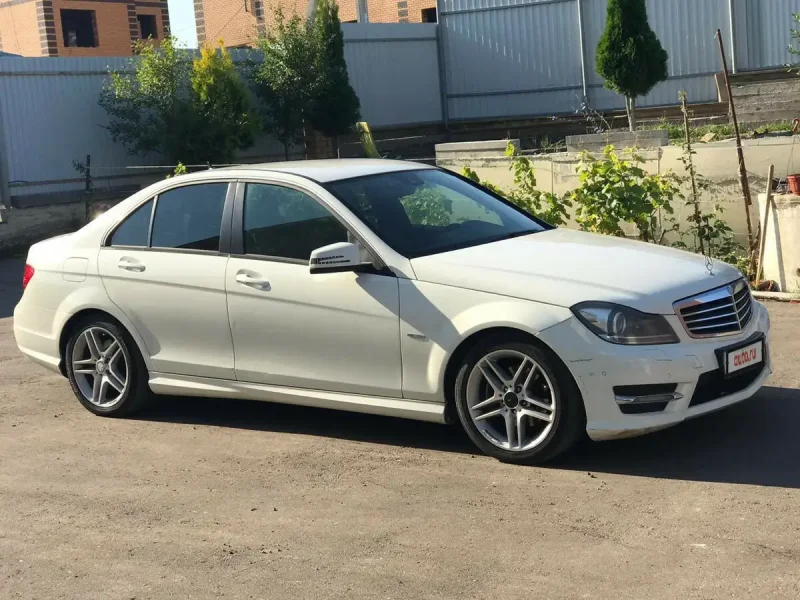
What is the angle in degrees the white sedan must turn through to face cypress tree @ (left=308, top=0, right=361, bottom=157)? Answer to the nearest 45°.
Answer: approximately 135° to its left

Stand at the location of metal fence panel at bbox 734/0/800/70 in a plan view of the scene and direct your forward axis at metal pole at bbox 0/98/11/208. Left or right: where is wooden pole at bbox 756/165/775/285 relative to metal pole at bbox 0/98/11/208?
left

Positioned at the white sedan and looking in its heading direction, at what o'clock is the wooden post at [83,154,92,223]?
The wooden post is roughly at 7 o'clock from the white sedan.

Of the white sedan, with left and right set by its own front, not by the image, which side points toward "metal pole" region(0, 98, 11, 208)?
back

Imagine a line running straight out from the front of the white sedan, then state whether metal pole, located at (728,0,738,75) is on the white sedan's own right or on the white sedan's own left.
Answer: on the white sedan's own left

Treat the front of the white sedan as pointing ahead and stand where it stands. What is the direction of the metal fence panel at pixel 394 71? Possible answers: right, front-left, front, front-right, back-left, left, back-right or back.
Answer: back-left

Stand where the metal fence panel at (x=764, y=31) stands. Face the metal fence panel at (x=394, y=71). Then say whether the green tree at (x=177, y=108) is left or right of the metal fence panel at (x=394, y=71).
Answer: left

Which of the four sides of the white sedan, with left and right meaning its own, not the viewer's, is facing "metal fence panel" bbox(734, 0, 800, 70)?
left

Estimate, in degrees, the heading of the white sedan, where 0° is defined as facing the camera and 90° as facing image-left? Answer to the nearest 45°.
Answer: approximately 315°

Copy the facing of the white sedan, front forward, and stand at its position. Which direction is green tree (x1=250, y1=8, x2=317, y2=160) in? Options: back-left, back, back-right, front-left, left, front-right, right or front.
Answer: back-left

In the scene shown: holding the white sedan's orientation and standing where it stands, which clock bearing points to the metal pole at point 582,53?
The metal pole is roughly at 8 o'clock from the white sedan.

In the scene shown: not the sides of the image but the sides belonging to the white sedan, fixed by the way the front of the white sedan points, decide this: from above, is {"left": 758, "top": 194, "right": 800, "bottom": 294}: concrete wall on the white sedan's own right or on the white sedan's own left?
on the white sedan's own left
